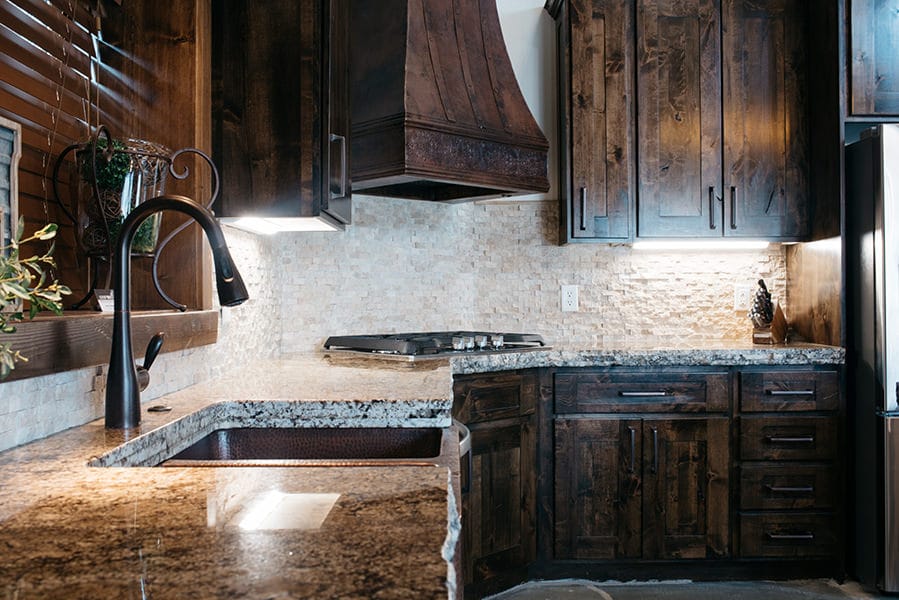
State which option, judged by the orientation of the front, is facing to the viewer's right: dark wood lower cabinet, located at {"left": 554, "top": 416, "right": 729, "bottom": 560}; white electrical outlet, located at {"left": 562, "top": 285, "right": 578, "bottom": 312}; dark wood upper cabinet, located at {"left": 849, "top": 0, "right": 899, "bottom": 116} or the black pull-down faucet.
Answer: the black pull-down faucet

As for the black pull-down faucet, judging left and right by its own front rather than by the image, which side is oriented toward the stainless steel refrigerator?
front

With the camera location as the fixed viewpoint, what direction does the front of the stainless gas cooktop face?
facing the viewer and to the right of the viewer

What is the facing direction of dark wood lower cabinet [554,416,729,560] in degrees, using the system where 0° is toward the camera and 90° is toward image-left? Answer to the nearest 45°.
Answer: approximately 0°

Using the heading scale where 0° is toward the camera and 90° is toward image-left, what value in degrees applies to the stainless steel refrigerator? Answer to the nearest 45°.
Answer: approximately 0°

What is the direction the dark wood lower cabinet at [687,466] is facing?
toward the camera

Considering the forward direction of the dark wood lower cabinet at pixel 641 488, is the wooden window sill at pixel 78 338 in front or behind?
in front

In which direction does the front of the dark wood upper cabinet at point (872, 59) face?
toward the camera

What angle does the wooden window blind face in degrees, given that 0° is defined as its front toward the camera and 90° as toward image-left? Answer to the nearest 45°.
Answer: approximately 315°

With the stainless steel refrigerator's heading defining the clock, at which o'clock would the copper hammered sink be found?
The copper hammered sink is roughly at 1 o'clock from the stainless steel refrigerator.
